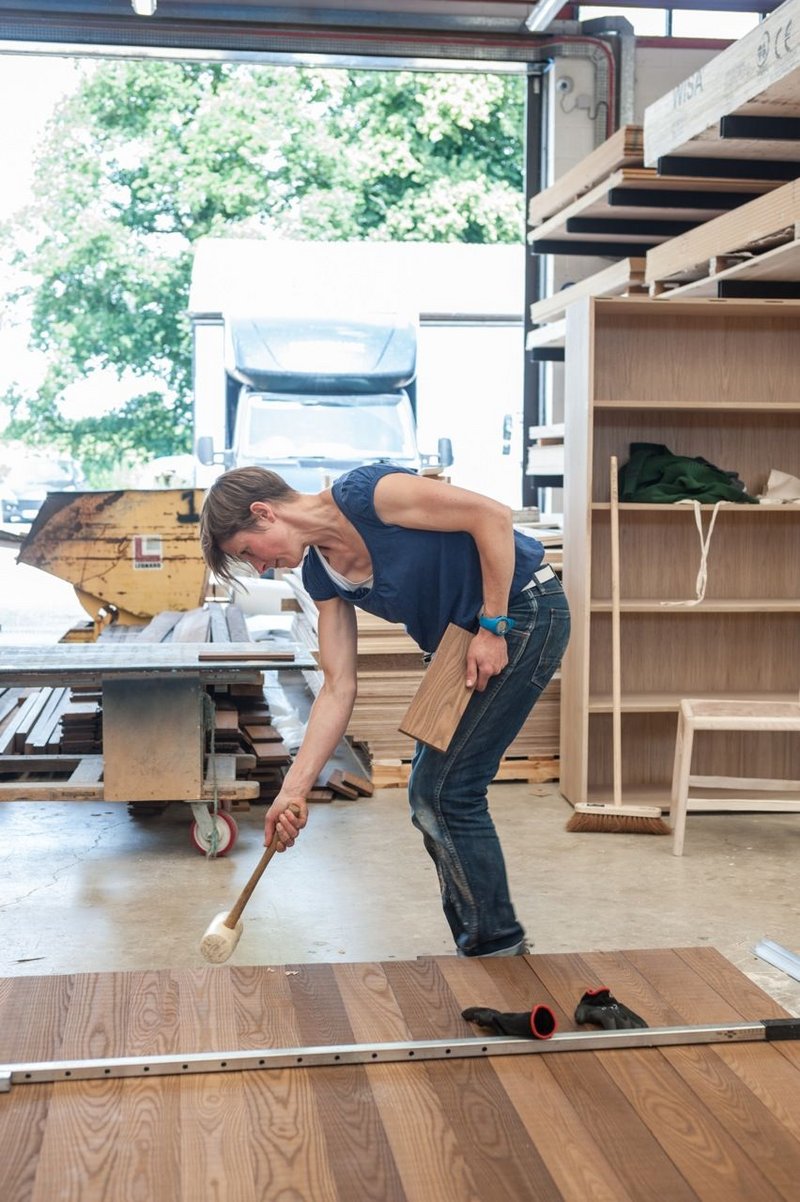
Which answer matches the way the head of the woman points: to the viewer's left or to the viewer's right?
to the viewer's left

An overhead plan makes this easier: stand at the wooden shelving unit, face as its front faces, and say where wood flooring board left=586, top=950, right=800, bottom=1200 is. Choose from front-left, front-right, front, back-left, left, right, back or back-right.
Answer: front

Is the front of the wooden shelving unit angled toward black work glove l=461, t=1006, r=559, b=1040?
yes

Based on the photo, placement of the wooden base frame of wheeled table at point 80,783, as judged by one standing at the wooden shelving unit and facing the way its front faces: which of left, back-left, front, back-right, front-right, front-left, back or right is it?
front-right

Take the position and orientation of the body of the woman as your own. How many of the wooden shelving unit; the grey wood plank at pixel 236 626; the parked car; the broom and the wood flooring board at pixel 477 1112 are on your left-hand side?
1

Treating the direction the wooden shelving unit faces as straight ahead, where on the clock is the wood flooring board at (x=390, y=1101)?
The wood flooring board is roughly at 12 o'clock from the wooden shelving unit.

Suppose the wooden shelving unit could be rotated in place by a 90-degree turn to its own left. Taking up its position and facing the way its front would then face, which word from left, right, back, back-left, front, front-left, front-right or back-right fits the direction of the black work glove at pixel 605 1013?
right

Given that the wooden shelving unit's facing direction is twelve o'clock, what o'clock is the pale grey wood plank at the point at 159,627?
The pale grey wood plank is roughly at 3 o'clock from the wooden shelving unit.

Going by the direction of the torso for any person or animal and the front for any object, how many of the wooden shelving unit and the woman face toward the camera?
1

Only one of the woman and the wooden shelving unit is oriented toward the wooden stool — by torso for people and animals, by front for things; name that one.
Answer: the wooden shelving unit

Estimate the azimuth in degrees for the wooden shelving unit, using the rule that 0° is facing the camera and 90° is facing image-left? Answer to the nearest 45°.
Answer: approximately 0°

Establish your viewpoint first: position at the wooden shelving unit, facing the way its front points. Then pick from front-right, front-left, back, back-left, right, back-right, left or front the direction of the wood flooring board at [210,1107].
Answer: front

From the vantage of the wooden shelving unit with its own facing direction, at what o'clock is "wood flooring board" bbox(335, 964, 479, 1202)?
The wood flooring board is roughly at 12 o'clock from the wooden shelving unit.

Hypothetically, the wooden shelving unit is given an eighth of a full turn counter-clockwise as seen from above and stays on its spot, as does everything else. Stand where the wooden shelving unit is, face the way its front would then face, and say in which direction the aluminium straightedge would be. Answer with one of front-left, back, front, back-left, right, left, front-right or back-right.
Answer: front-right

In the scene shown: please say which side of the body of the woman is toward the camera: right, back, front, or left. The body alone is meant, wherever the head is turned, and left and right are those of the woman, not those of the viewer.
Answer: left

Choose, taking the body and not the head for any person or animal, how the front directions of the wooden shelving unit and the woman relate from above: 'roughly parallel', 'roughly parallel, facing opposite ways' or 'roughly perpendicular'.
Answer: roughly perpendicular

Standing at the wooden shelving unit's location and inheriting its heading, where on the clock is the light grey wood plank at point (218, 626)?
The light grey wood plank is roughly at 3 o'clock from the wooden shelving unit.

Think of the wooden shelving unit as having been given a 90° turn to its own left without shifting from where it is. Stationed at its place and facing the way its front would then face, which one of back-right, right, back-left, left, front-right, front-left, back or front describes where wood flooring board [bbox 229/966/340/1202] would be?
right

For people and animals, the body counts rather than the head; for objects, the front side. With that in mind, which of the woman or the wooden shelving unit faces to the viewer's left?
the woman
